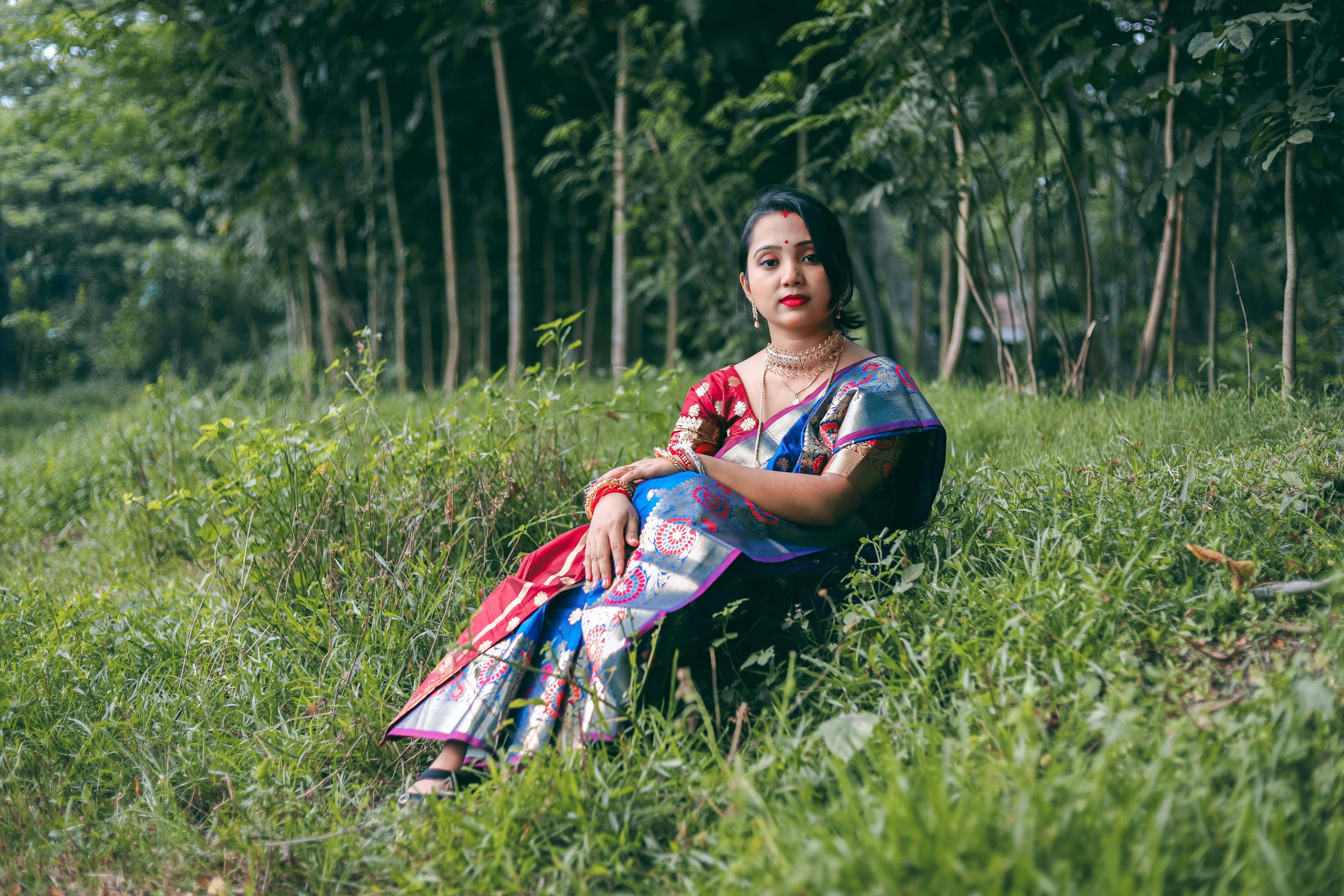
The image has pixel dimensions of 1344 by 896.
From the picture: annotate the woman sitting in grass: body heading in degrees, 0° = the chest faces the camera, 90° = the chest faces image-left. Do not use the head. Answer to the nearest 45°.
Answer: approximately 45°

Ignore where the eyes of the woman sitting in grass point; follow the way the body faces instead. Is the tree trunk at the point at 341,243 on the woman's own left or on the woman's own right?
on the woman's own right

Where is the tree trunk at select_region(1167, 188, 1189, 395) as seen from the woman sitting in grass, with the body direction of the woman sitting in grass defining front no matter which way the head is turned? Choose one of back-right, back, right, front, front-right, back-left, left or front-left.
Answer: back

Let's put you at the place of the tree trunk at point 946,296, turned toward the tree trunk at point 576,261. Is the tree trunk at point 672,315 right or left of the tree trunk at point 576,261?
left

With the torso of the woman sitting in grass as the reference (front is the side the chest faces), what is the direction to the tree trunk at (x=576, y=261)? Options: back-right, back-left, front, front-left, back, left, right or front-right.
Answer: back-right

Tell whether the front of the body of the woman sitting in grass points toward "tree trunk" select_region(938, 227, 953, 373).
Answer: no

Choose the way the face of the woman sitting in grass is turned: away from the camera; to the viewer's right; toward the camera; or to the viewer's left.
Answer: toward the camera

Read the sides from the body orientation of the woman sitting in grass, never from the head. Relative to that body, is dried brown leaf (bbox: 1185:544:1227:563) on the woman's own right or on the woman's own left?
on the woman's own left

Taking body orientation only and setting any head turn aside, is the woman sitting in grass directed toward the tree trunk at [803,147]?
no

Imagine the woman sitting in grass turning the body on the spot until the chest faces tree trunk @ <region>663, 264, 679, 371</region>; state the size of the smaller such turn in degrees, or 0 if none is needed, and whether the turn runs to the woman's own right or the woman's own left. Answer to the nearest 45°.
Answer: approximately 135° to the woman's own right

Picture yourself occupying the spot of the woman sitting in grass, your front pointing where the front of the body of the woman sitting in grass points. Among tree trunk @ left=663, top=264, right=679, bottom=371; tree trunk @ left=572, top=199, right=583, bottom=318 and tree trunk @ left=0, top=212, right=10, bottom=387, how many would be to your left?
0

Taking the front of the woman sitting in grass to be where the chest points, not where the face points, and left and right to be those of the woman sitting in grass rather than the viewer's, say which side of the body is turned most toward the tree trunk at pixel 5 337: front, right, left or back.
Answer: right

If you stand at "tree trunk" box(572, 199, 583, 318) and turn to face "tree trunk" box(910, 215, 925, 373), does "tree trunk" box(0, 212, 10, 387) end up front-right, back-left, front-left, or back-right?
back-right

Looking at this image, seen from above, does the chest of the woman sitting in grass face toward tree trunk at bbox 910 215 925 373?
no
